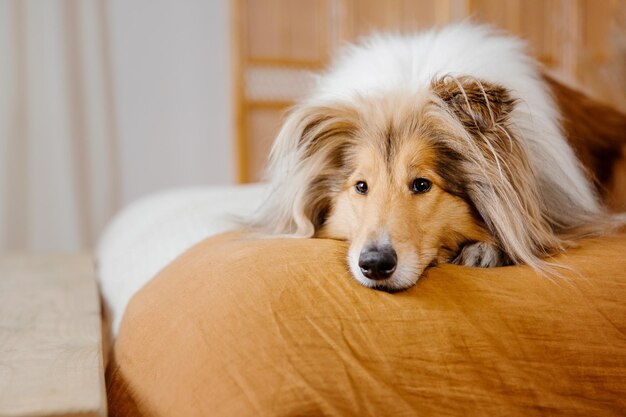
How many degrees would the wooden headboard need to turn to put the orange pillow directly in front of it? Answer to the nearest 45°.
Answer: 0° — it already faces it

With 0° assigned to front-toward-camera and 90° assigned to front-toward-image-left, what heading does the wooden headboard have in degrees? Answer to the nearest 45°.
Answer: approximately 0°

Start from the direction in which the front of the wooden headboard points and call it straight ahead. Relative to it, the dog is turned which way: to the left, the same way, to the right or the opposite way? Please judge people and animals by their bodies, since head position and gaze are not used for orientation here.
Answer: the same way

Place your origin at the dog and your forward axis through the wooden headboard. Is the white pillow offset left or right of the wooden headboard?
left

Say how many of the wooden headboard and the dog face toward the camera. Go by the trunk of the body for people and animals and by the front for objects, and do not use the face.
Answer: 2

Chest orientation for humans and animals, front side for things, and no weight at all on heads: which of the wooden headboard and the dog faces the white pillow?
the wooden headboard

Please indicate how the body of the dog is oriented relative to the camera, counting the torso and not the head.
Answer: toward the camera

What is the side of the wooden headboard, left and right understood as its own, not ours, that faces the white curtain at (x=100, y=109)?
right

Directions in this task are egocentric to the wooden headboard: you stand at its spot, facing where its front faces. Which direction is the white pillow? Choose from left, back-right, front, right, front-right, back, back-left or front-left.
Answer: front

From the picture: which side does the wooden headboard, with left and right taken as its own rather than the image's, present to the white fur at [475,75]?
front

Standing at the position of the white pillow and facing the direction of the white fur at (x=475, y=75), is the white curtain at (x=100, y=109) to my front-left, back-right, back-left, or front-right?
back-left

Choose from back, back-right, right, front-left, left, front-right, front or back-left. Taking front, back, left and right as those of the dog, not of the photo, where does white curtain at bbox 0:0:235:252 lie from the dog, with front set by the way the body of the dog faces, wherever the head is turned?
back-right
